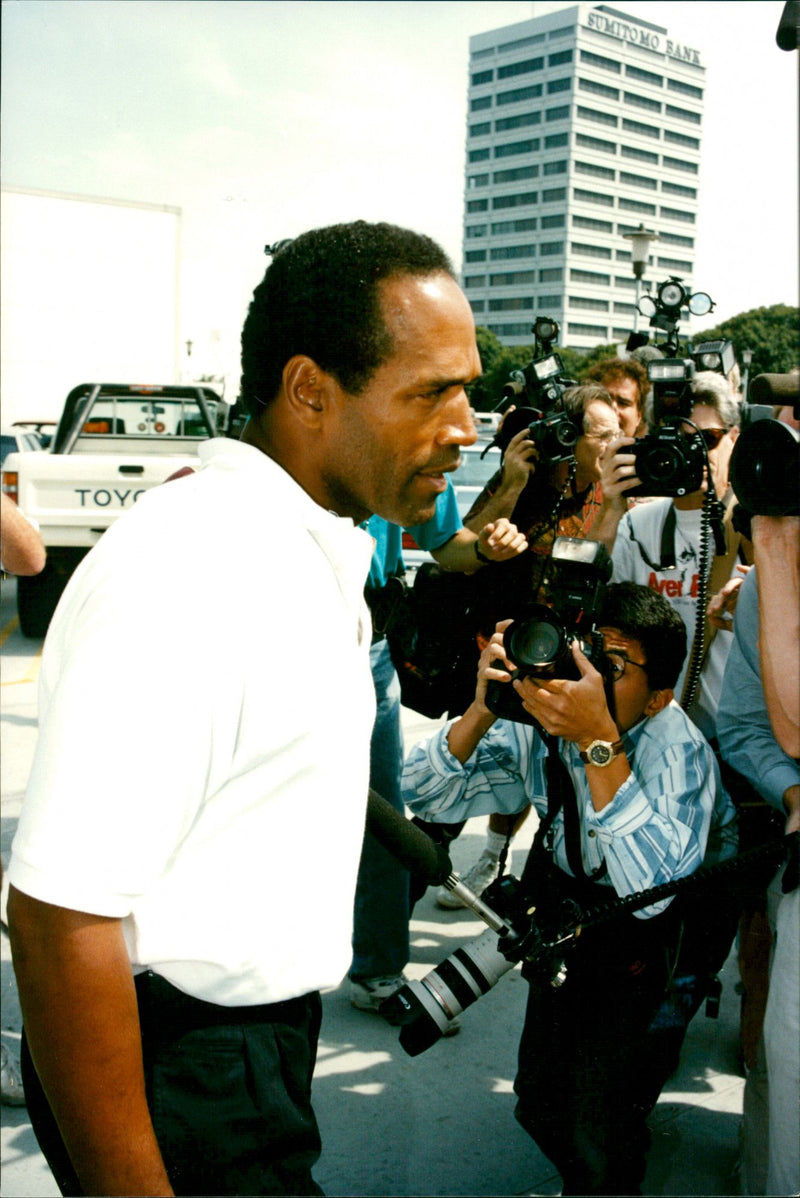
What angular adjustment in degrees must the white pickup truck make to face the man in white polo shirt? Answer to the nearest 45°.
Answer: approximately 180°

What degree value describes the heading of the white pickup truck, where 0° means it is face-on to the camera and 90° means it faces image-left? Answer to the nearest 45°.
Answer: approximately 180°

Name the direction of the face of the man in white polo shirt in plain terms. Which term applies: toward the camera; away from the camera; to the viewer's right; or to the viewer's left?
to the viewer's right

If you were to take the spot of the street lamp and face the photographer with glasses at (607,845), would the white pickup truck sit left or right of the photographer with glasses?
right

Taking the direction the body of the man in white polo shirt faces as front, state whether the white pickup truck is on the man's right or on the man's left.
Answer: on the man's left

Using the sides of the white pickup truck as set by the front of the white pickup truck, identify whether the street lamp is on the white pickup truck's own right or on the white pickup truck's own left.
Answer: on the white pickup truck's own right

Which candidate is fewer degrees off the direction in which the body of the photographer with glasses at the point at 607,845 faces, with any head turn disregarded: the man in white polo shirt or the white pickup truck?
the man in white polo shirt

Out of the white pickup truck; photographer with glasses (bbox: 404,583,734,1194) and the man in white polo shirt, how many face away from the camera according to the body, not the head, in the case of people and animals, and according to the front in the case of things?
1

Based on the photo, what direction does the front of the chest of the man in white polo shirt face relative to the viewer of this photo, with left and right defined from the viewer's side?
facing to the right of the viewer

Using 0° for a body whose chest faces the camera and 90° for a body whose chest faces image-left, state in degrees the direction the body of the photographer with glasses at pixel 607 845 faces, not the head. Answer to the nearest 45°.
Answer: approximately 45°

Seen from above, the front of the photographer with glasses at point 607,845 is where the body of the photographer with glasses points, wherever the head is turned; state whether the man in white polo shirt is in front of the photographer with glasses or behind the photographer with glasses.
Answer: in front

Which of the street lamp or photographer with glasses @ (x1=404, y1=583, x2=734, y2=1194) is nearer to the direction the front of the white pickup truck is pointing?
the street lamp
